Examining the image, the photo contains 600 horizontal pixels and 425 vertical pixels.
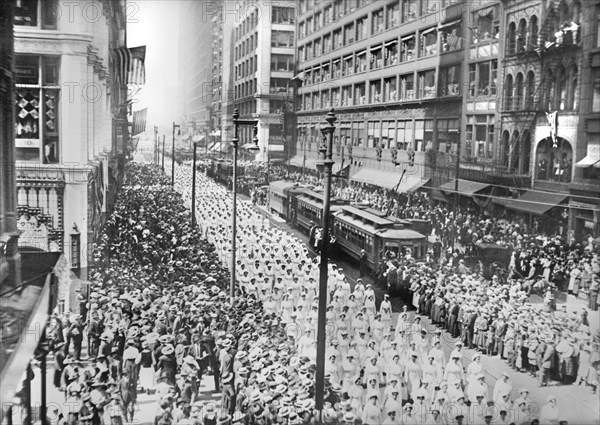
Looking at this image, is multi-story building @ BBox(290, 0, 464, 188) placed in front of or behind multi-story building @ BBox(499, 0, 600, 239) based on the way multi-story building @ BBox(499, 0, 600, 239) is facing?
in front

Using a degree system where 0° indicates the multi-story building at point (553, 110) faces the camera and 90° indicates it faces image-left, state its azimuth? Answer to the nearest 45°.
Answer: approximately 45°

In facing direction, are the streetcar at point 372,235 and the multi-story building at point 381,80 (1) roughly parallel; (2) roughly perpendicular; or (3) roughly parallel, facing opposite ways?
roughly perpendicular

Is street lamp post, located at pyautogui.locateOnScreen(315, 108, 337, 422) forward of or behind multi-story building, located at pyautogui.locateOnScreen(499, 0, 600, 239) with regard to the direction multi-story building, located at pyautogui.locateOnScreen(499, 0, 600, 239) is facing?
forward

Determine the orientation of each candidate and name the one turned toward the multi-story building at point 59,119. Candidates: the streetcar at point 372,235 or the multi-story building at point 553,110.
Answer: the multi-story building at point 553,110
